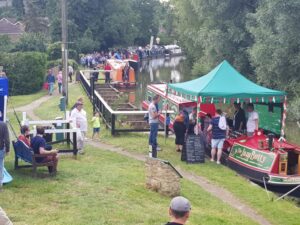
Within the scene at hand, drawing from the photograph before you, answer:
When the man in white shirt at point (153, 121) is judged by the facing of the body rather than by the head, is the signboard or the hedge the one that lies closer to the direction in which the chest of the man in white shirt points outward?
the signboard

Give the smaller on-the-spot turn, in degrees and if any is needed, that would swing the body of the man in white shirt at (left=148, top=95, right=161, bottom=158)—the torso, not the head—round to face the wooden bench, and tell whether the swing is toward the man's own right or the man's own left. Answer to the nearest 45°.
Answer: approximately 135° to the man's own right

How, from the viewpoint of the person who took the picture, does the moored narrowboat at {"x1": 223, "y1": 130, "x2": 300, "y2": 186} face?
facing away from the viewer and to the left of the viewer

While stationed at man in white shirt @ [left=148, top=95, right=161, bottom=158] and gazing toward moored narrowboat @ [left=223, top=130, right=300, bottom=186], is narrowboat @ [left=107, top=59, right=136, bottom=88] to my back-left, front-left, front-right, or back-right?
back-left
